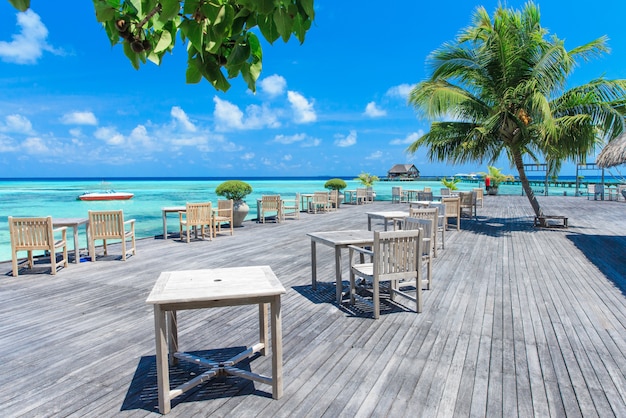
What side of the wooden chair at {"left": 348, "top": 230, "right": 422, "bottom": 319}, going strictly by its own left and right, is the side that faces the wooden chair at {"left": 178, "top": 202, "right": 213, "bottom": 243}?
front

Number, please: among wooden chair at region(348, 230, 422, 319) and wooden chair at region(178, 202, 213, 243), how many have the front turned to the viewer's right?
0

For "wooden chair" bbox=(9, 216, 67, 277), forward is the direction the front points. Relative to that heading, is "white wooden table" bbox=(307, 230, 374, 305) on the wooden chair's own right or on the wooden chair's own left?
on the wooden chair's own right

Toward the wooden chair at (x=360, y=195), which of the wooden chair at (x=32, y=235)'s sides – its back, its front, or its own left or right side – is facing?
front

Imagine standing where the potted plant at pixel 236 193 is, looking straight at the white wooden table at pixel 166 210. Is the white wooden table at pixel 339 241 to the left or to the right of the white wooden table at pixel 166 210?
left

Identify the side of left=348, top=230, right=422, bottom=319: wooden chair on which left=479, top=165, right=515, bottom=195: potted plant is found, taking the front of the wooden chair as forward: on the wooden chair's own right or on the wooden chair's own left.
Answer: on the wooden chair's own right

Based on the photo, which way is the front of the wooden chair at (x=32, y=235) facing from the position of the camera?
facing away from the viewer and to the right of the viewer

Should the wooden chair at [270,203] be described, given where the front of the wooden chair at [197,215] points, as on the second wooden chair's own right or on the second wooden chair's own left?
on the second wooden chair's own right

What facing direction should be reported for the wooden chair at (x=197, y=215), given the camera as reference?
facing away from the viewer and to the left of the viewer

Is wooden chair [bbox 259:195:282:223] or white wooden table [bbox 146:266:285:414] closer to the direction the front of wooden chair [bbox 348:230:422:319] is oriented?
the wooden chair

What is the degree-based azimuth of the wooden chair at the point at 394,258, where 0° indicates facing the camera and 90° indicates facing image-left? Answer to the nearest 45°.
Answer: approximately 135°

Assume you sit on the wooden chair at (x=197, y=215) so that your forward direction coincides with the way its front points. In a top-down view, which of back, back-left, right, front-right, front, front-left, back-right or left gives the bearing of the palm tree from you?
back-right
